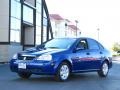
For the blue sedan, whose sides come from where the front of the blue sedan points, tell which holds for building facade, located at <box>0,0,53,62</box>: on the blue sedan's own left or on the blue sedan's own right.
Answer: on the blue sedan's own right

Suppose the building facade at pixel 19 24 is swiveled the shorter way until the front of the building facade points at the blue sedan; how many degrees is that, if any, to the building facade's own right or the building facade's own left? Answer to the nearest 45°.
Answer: approximately 45° to the building facade's own right

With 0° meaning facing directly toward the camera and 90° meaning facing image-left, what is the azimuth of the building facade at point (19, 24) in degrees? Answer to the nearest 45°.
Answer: approximately 315°

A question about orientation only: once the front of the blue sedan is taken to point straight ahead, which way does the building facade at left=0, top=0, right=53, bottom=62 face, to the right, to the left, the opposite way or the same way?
to the left

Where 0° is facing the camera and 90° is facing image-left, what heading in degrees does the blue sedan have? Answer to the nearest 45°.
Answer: approximately 45°

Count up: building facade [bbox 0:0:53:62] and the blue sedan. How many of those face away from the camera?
0
